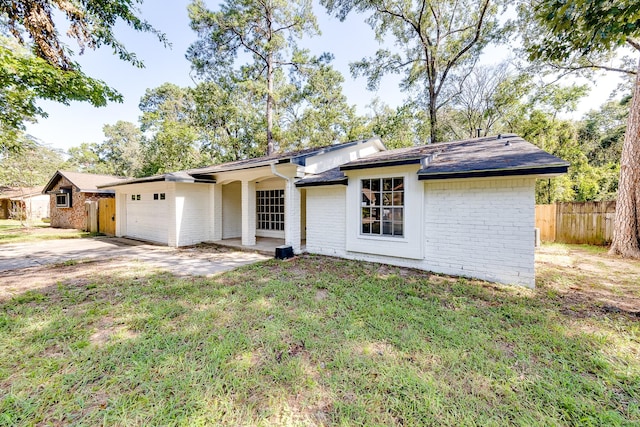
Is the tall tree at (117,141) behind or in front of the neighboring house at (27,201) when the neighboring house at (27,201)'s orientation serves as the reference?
behind

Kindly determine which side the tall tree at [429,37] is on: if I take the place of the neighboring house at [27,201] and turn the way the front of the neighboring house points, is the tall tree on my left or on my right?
on my left

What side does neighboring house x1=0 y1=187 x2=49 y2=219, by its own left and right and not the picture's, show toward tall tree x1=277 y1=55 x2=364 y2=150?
left

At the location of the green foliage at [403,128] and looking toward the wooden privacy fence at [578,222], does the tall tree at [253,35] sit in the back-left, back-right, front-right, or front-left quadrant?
back-right

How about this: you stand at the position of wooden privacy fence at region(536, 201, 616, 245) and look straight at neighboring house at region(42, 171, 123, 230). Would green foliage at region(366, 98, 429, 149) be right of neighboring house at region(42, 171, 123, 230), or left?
right

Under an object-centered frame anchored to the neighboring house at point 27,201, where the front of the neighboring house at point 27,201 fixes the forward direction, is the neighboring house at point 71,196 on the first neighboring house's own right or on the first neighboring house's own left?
on the first neighboring house's own left

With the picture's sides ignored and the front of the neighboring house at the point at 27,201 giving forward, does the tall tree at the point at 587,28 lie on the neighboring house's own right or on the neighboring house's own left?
on the neighboring house's own left

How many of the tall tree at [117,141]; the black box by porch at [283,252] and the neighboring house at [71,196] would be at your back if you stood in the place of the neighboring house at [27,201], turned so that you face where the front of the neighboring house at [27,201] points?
1

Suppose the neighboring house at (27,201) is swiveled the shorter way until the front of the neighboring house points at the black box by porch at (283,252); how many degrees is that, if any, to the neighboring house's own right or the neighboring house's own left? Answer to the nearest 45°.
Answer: approximately 45° to the neighboring house's own left

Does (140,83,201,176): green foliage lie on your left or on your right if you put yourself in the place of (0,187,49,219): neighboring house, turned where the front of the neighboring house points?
on your left

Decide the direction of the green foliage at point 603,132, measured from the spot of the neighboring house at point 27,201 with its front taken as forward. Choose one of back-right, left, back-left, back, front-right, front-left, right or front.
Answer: left

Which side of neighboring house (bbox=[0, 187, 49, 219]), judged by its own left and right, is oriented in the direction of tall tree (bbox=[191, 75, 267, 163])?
left

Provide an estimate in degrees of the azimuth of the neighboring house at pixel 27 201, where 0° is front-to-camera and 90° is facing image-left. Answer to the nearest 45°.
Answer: approximately 45°

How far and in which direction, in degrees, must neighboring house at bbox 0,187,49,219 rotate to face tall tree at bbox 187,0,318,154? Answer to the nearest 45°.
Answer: approximately 90° to its left

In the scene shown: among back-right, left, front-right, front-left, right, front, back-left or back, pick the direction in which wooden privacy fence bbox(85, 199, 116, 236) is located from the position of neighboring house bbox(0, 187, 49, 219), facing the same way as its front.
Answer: front-left
